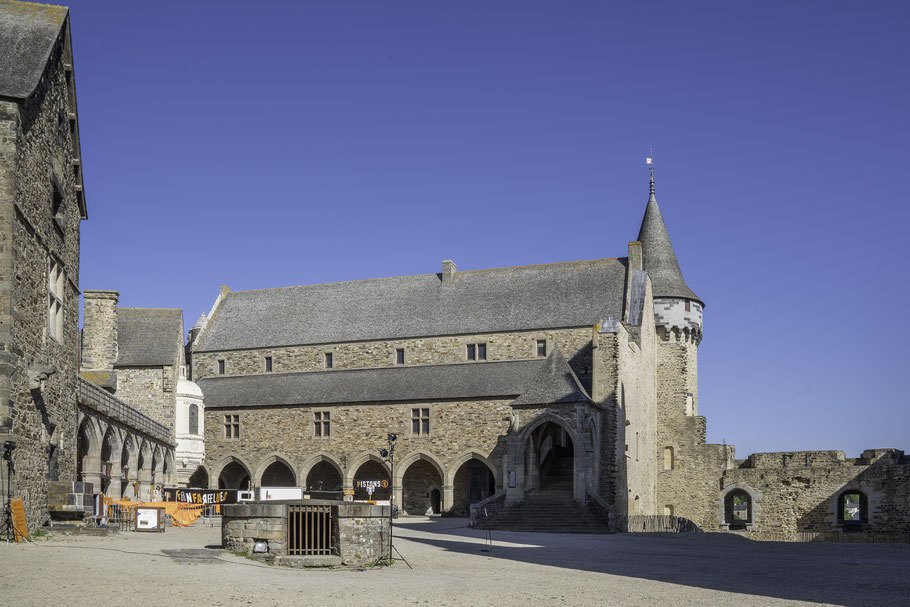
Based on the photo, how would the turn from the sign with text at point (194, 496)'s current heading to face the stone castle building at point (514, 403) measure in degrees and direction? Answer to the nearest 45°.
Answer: approximately 135° to its left

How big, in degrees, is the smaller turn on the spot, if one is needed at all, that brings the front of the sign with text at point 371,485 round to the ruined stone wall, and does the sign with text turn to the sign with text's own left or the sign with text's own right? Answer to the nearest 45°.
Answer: approximately 90° to the sign with text's own left

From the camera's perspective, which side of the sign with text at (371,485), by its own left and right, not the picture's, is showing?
front

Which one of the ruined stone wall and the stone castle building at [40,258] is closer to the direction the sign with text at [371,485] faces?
the stone castle building

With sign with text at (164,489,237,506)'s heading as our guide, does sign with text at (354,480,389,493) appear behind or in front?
behind

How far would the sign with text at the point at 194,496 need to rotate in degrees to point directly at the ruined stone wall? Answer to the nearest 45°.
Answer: approximately 90° to its left

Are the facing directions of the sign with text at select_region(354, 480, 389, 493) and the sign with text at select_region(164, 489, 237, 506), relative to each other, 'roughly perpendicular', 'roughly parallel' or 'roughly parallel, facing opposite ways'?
roughly parallel

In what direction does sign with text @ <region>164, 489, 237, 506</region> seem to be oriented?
toward the camera

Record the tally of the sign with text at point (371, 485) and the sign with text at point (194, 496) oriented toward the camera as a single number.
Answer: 2

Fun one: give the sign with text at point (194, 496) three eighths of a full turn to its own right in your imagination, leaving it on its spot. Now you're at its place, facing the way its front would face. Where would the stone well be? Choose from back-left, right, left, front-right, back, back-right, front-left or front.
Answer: back-left

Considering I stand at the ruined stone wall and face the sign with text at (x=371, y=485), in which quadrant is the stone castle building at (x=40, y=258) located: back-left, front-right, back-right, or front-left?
front-left

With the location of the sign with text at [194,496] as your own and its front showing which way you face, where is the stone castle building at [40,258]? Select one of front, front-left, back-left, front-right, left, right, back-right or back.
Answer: front

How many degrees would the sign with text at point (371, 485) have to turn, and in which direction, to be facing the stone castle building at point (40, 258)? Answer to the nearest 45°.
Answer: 0° — it already faces it

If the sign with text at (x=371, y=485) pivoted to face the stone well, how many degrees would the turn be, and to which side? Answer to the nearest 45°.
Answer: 0° — it already faces it
